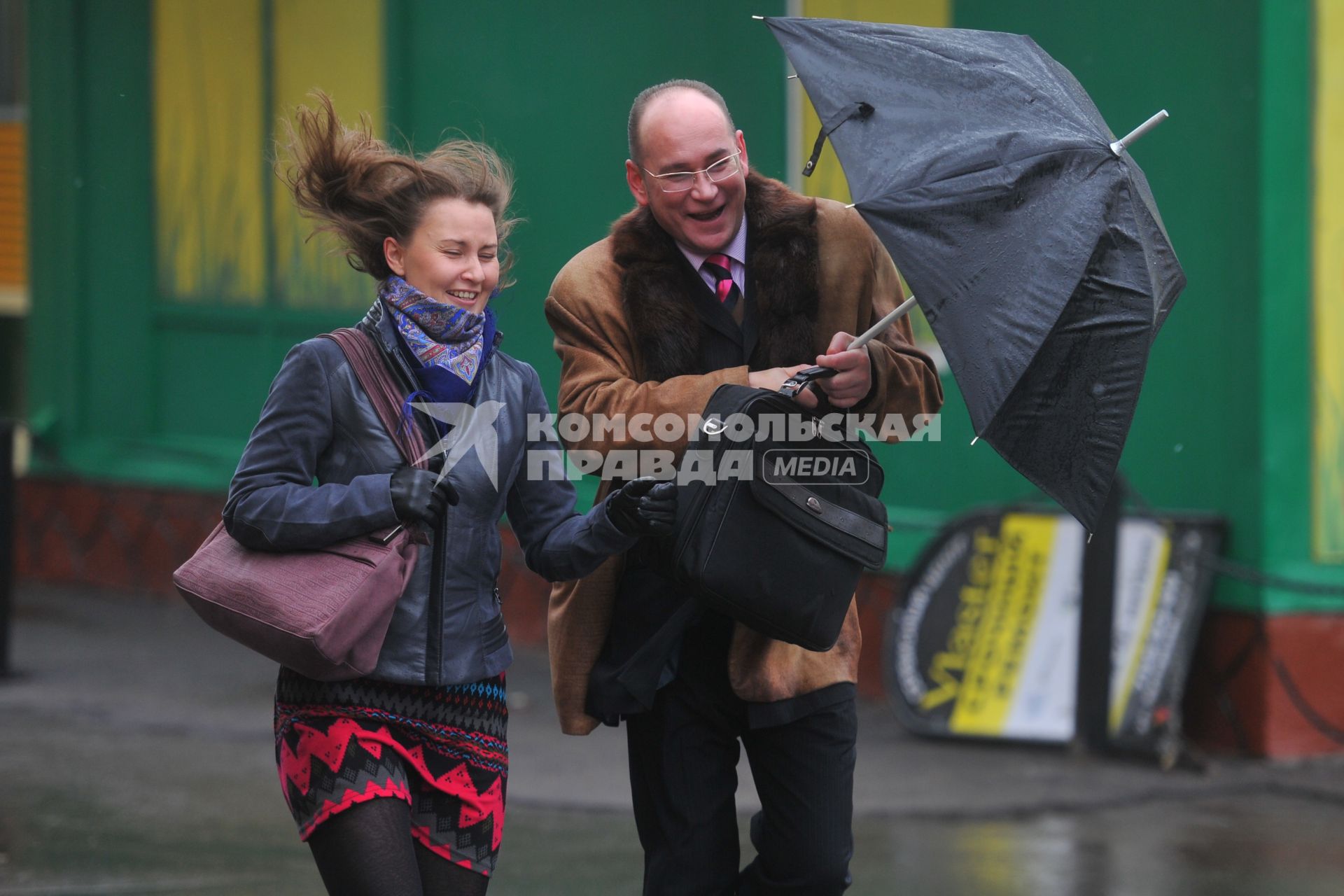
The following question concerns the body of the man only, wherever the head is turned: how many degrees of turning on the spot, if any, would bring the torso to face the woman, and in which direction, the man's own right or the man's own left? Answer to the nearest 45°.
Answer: approximately 45° to the man's own right

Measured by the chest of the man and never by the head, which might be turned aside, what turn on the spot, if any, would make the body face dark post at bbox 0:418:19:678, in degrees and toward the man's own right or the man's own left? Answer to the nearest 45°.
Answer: approximately 135° to the man's own right

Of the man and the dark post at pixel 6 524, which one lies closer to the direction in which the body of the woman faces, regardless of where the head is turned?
the man

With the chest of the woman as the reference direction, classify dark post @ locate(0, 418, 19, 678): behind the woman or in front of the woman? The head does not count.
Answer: behind

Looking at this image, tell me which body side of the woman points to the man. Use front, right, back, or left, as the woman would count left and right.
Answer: left

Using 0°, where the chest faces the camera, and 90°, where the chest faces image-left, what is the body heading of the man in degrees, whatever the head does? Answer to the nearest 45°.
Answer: approximately 0°
